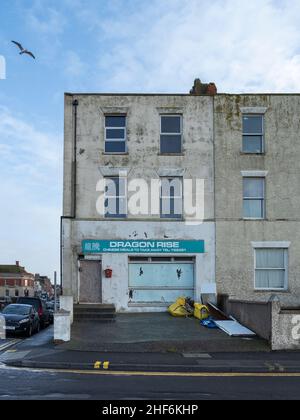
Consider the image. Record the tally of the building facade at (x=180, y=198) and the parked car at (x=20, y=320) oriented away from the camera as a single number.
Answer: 0

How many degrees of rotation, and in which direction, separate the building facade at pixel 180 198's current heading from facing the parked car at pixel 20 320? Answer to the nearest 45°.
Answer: approximately 90° to its right

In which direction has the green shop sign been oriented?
toward the camera

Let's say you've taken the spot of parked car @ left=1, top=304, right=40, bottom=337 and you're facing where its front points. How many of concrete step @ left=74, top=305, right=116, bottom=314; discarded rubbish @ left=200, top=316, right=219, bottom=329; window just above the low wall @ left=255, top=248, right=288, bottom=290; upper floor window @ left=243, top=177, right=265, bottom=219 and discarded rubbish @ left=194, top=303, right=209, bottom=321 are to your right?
0

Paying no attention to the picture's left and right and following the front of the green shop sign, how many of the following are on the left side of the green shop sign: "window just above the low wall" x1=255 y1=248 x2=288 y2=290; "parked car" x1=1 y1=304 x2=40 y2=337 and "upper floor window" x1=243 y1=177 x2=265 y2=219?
2

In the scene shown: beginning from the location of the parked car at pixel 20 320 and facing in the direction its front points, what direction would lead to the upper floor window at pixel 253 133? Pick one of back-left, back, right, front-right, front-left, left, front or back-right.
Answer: back-left

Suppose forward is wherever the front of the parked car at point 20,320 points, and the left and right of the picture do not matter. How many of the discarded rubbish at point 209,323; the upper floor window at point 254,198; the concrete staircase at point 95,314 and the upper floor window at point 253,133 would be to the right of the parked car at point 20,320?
0

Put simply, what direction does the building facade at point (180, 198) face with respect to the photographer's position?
facing the viewer

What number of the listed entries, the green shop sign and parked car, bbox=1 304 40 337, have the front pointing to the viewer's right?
0

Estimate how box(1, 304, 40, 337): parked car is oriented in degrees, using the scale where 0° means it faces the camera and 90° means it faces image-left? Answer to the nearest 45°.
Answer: approximately 45°

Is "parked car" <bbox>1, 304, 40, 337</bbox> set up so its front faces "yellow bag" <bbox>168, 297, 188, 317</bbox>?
no

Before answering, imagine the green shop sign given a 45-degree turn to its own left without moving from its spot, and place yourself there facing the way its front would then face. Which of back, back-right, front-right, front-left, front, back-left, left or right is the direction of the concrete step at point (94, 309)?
right

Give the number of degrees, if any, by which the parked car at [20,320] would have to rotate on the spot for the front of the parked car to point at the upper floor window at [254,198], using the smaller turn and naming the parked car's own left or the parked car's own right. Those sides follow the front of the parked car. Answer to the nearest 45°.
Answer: approximately 135° to the parked car's own left
